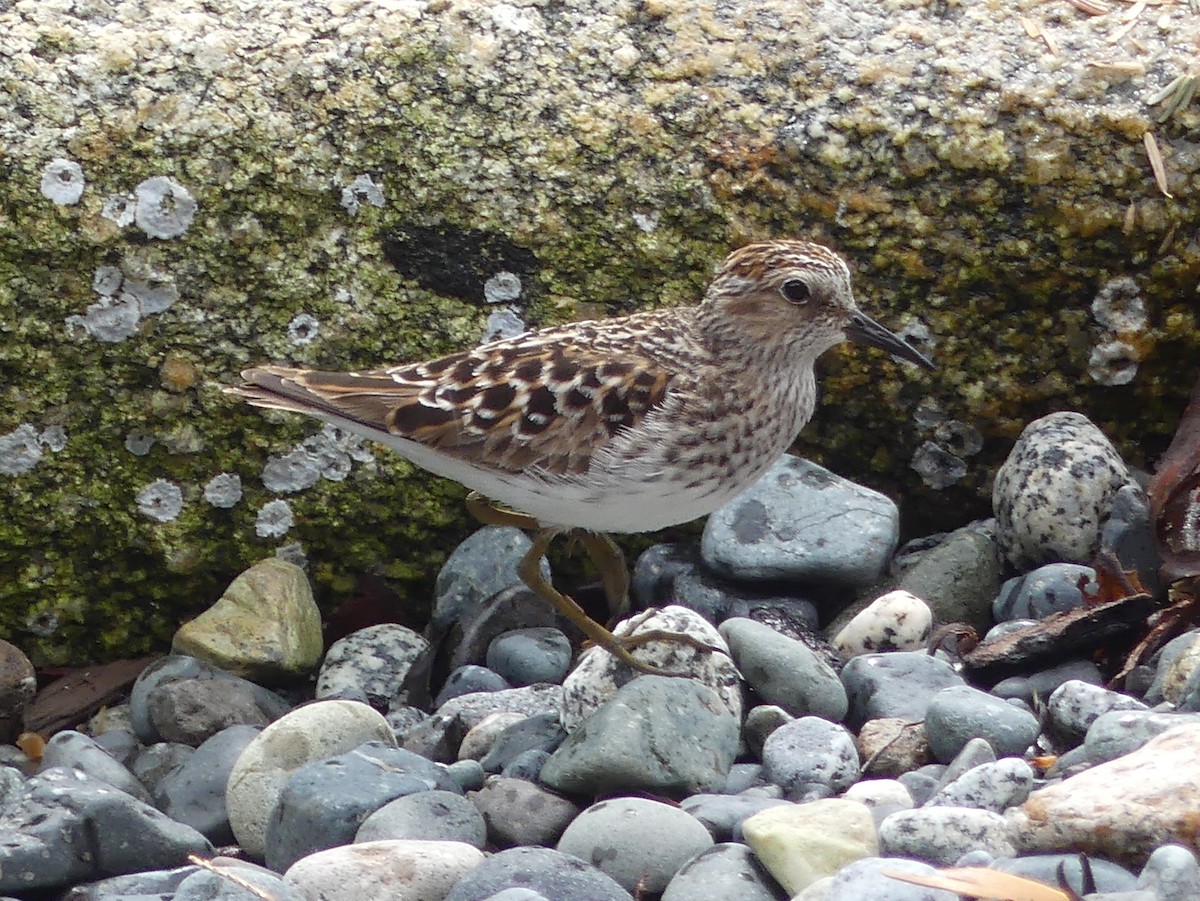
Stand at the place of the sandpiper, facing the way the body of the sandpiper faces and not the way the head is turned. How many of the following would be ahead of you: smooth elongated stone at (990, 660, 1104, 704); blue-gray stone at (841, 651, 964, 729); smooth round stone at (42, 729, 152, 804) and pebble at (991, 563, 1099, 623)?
3

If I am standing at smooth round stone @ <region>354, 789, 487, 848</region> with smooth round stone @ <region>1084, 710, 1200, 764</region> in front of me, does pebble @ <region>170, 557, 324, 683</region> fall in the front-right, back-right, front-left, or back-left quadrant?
back-left

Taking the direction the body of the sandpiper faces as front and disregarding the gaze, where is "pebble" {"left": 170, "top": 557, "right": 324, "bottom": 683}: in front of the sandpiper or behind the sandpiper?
behind

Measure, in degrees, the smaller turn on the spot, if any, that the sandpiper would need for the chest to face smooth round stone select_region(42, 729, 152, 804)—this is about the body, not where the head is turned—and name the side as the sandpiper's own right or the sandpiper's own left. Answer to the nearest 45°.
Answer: approximately 180°

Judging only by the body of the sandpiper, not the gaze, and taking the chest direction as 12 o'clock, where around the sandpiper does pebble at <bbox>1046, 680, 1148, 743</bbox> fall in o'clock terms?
The pebble is roughly at 1 o'clock from the sandpiper.

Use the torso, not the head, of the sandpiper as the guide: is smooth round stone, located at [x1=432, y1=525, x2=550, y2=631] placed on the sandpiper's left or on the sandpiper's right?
on the sandpiper's left

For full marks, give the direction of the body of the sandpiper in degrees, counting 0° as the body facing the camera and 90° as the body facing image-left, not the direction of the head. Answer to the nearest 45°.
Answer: approximately 270°

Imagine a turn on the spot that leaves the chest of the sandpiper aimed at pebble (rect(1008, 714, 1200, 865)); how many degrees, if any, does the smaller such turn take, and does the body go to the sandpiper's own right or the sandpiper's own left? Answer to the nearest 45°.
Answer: approximately 45° to the sandpiper's own right

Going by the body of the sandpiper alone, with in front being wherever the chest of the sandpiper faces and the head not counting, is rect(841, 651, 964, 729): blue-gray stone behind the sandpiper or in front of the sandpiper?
in front

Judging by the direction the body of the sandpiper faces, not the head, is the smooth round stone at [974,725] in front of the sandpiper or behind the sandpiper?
in front

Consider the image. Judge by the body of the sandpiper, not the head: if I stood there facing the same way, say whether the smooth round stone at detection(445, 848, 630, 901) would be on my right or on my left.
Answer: on my right
